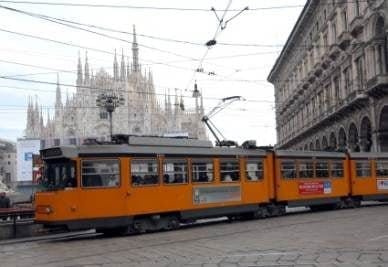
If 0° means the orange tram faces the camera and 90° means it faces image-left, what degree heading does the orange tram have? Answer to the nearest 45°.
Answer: approximately 45°
